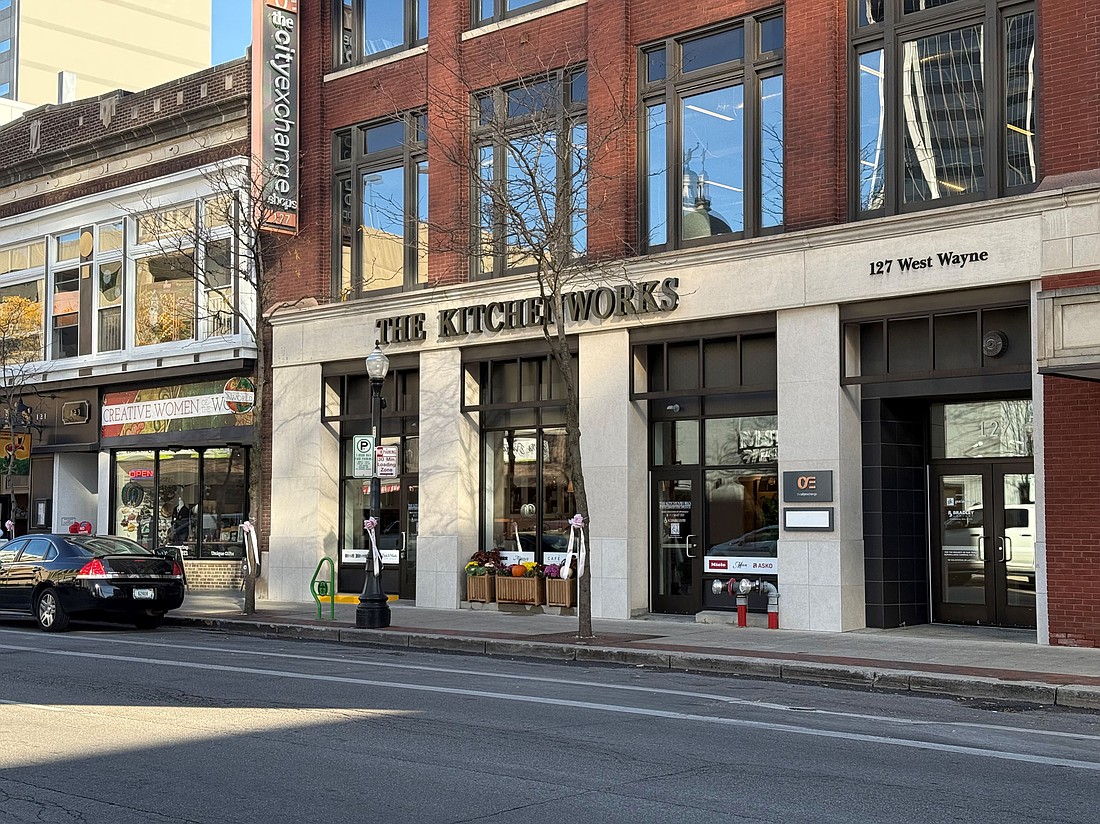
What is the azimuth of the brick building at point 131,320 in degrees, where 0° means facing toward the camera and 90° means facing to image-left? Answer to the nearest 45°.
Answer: approximately 45°

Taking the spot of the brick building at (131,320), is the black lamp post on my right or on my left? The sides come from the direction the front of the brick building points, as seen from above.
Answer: on my left

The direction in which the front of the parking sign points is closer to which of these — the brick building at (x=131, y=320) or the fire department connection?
the fire department connection

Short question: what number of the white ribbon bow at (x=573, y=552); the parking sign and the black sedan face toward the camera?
2

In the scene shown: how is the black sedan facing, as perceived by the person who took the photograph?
facing away from the viewer and to the left of the viewer

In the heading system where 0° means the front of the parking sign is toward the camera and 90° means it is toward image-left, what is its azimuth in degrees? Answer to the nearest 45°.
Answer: approximately 0°

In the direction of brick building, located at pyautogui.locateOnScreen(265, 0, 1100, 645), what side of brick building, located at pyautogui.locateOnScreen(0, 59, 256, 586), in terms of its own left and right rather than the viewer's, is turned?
left

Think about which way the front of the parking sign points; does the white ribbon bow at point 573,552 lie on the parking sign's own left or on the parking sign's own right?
on the parking sign's own left
